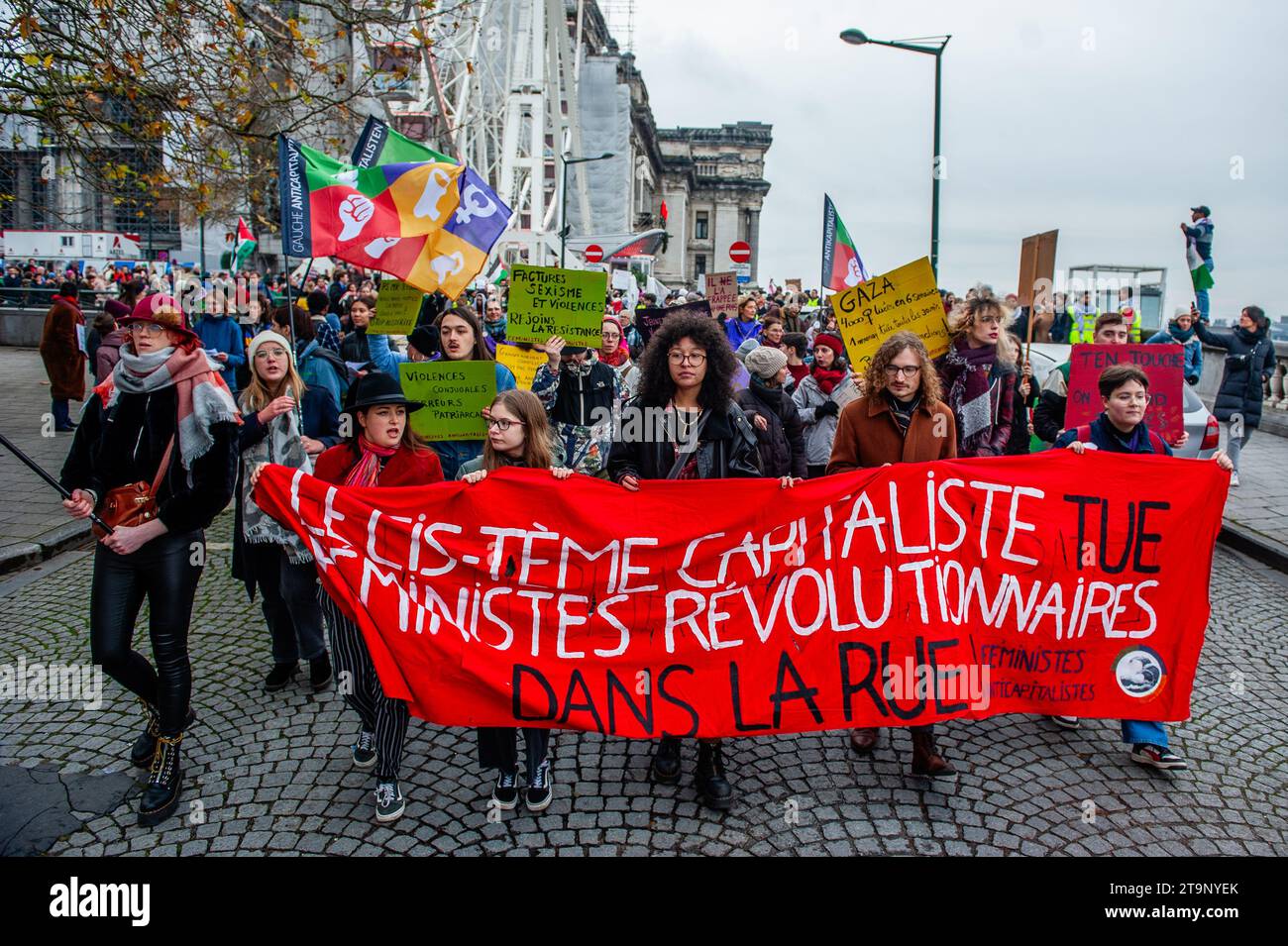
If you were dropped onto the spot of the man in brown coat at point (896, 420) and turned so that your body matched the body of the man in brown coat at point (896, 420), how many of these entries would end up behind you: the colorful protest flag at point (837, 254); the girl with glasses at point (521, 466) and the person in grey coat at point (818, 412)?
2

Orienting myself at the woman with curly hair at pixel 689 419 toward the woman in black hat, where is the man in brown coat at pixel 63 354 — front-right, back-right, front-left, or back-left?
front-right

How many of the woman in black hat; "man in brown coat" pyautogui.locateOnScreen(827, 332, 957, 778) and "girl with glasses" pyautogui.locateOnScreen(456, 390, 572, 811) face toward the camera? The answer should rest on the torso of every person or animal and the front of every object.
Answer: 3

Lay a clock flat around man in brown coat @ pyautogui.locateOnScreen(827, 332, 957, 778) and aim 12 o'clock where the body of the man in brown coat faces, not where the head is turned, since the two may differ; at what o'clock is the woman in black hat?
The woman in black hat is roughly at 2 o'clock from the man in brown coat.

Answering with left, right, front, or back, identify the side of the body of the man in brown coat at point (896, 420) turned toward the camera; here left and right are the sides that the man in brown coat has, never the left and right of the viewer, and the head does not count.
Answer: front

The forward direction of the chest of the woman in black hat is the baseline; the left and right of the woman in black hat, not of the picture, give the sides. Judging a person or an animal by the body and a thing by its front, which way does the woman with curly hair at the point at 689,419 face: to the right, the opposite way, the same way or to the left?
the same way

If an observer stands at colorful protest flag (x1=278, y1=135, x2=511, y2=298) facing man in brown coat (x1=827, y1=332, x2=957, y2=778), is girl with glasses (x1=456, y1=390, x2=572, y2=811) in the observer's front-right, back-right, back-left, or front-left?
front-right

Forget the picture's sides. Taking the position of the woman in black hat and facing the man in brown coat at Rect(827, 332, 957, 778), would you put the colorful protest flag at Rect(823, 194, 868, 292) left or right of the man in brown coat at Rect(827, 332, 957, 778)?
left

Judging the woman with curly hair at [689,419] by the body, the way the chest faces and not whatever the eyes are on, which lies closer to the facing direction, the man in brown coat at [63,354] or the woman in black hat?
the woman in black hat

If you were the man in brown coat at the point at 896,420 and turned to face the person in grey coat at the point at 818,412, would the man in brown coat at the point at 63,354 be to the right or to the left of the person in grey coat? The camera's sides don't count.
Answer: left

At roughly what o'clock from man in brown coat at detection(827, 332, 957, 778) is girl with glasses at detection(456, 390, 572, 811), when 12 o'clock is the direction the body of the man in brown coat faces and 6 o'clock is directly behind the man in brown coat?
The girl with glasses is roughly at 2 o'clock from the man in brown coat.

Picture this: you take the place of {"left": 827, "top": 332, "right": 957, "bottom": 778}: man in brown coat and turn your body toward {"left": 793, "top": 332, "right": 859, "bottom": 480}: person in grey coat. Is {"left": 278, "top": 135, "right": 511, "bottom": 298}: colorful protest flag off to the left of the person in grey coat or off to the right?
left

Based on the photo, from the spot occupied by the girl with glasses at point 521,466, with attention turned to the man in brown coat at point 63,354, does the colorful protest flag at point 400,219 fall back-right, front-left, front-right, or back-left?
front-right

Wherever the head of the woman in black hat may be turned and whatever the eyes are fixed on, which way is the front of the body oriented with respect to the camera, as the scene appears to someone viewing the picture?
toward the camera

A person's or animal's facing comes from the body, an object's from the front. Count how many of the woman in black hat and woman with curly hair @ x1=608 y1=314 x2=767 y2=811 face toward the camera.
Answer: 2

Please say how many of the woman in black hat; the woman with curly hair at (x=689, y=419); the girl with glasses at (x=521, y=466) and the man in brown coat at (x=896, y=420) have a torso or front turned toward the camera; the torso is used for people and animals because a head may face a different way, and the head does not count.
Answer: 4

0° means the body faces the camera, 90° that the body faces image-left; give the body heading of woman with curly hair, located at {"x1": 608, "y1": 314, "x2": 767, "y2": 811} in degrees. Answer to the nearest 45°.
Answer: approximately 0°

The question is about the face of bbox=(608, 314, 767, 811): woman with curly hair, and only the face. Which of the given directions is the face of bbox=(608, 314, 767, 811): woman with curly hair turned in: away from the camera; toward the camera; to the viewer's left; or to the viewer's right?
toward the camera
